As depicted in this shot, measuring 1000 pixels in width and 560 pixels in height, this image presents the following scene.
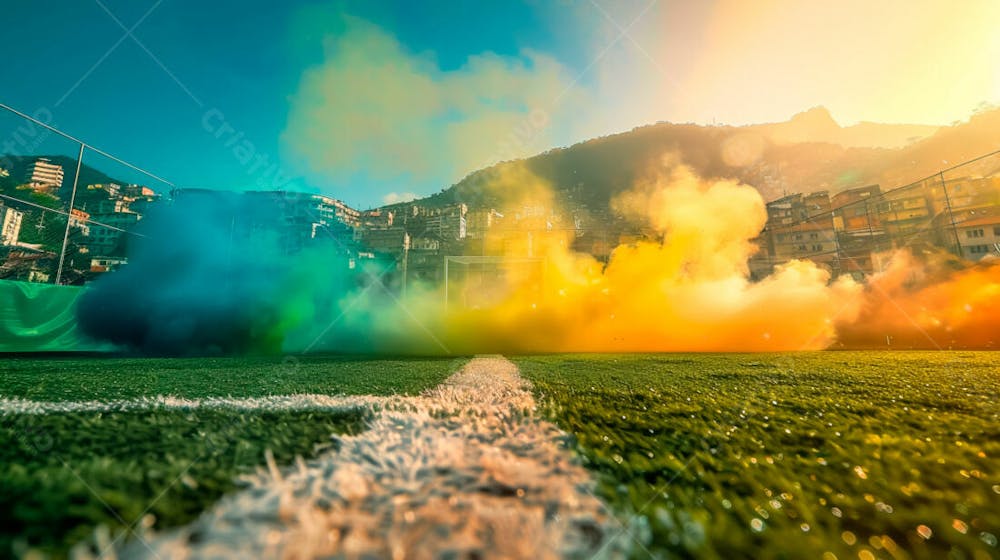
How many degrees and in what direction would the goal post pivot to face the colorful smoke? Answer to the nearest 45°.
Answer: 0° — it already faces it

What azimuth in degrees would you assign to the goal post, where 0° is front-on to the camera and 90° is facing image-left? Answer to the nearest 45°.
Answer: approximately 0°

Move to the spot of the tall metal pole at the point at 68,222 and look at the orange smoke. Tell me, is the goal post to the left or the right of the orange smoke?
left

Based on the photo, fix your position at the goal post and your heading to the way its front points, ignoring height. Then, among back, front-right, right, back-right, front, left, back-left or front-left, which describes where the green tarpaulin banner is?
front-right

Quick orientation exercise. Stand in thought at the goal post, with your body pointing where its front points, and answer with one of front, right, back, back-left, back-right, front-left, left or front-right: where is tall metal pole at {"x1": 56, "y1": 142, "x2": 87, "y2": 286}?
front-right

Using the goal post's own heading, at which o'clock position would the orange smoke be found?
The orange smoke is roughly at 10 o'clock from the goal post.
